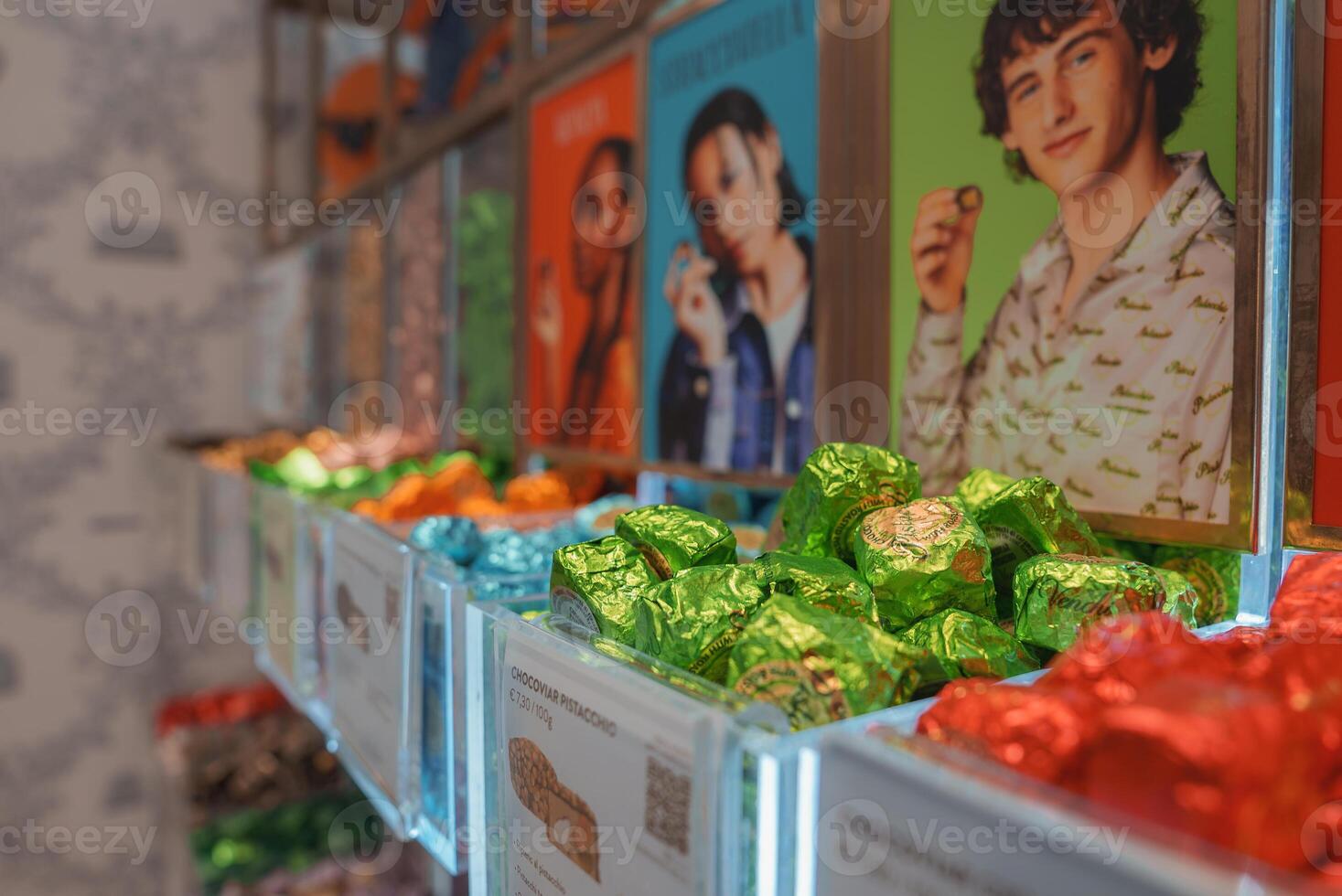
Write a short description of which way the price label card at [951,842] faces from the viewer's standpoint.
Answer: facing the viewer and to the left of the viewer

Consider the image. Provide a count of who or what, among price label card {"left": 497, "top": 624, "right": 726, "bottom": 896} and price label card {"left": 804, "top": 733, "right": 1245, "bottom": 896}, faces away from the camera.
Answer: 0

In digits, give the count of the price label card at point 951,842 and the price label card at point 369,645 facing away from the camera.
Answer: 0
